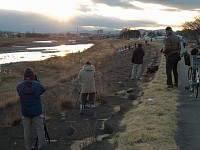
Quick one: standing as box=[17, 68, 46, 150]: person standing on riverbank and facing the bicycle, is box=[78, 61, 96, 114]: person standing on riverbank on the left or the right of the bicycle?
left

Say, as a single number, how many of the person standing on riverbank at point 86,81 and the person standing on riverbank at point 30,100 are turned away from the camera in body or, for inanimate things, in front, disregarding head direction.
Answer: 2

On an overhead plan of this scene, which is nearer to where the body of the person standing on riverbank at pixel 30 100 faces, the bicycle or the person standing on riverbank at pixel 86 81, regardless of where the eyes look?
the person standing on riverbank

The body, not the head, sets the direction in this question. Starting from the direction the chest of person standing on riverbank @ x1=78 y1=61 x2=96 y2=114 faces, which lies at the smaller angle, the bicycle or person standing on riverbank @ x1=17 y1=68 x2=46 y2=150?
the bicycle

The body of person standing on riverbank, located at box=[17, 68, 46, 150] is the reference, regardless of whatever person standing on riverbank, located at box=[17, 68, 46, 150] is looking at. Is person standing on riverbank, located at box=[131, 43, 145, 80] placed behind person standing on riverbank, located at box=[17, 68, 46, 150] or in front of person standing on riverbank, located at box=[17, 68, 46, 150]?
in front

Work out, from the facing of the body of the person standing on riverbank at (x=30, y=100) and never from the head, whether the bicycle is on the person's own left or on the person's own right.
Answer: on the person's own right

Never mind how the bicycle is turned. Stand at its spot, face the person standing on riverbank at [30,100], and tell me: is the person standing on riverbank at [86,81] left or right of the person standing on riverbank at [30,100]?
right

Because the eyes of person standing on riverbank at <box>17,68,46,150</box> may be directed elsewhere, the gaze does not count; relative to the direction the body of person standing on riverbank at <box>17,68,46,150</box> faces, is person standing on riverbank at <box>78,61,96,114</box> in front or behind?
in front

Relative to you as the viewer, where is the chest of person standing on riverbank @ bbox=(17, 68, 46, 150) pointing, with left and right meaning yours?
facing away from the viewer

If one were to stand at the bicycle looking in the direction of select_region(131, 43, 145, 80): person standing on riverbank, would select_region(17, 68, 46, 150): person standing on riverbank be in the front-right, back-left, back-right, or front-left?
back-left

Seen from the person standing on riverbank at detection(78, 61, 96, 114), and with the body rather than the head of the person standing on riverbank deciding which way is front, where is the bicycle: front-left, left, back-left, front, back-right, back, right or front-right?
right

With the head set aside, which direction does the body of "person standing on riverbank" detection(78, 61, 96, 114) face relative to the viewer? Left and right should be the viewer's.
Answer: facing away from the viewer

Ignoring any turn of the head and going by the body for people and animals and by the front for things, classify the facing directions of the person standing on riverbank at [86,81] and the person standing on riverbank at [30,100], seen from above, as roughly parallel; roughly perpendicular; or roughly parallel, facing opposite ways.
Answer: roughly parallel

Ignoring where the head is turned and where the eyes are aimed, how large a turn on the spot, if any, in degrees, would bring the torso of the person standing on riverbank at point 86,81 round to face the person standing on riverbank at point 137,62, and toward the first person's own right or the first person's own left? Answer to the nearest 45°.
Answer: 0° — they already face them
